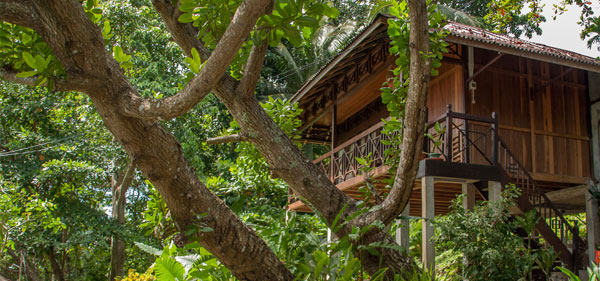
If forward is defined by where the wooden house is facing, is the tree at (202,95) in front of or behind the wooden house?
in front

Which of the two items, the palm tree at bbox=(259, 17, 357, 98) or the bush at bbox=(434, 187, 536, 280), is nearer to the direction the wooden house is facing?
the bush

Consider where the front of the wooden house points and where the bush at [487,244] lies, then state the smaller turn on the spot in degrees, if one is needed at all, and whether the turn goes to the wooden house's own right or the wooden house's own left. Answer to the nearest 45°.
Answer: approximately 45° to the wooden house's own left

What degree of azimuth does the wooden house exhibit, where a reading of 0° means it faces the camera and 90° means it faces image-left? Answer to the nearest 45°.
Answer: approximately 45°

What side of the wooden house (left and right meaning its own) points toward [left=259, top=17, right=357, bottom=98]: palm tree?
right
